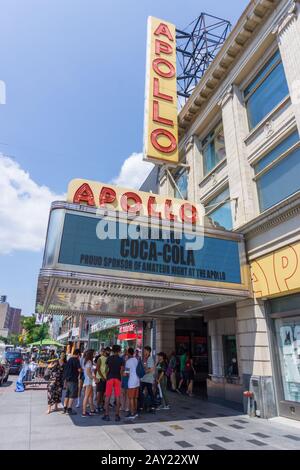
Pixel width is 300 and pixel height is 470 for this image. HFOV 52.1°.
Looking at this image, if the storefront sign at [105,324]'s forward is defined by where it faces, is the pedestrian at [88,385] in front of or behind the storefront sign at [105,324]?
in front

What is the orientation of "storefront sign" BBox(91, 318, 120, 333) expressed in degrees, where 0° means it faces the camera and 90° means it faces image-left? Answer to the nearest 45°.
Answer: approximately 45°

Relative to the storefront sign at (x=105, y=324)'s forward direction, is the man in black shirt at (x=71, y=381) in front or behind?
in front
